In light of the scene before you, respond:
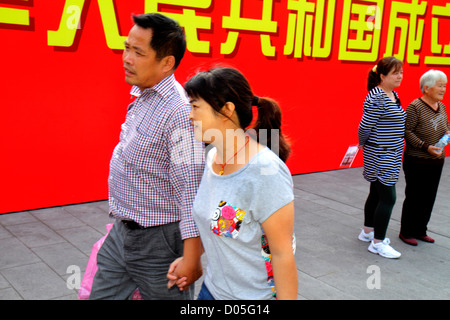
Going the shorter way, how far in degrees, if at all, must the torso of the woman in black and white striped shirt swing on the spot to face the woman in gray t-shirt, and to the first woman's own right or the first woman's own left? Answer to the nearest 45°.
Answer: approximately 45° to the first woman's own right

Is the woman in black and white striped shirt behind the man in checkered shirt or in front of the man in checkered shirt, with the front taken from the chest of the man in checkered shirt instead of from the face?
behind

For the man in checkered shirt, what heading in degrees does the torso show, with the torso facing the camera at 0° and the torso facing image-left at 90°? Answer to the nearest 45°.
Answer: approximately 45°

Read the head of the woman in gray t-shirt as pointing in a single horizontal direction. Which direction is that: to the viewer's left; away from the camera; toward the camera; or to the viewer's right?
to the viewer's left

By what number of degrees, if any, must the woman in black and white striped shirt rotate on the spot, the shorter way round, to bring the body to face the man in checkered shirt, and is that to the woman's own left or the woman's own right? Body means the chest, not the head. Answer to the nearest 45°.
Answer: approximately 45° to the woman's own right

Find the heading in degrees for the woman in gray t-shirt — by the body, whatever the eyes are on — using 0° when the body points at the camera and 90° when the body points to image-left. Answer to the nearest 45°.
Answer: approximately 45°

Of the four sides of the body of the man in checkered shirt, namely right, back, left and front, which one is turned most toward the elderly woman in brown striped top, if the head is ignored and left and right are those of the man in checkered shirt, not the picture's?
back

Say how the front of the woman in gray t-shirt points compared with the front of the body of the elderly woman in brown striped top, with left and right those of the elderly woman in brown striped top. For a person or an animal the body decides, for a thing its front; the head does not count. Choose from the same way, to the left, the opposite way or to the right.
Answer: to the right
